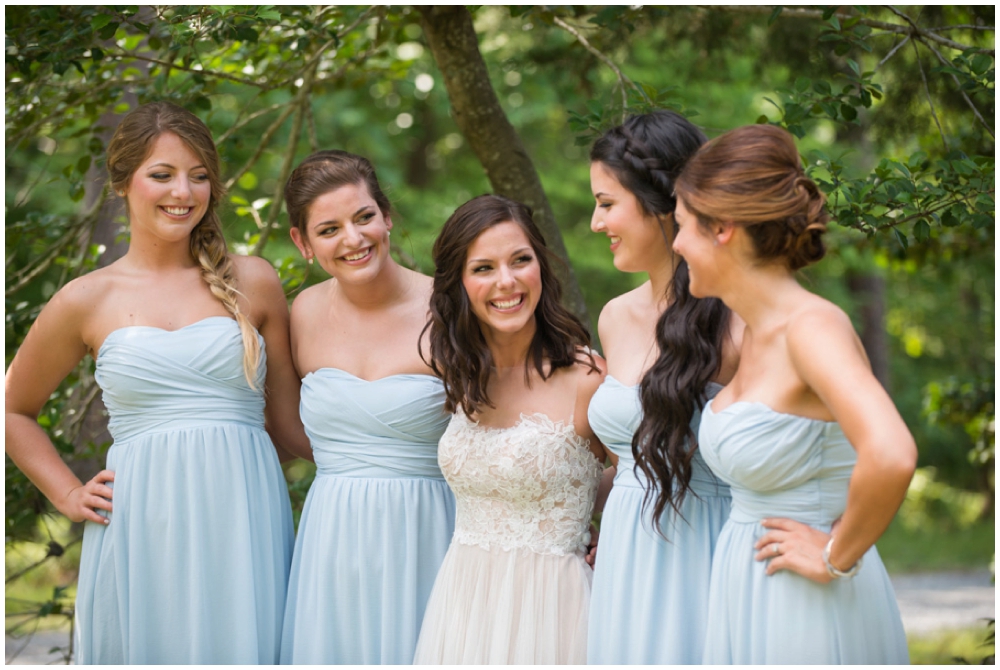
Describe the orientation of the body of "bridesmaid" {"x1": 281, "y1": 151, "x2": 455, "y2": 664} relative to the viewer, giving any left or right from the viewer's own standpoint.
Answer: facing the viewer

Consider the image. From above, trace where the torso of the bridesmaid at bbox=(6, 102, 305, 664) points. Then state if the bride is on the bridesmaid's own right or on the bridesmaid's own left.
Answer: on the bridesmaid's own left

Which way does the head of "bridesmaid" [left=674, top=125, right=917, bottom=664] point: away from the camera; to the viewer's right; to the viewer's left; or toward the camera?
to the viewer's left

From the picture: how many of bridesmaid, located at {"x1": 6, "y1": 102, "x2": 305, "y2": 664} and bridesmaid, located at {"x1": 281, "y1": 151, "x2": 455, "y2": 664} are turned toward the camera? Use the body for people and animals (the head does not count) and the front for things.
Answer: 2

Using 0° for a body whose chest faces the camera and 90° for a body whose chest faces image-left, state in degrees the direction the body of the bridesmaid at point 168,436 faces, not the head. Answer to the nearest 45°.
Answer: approximately 0°

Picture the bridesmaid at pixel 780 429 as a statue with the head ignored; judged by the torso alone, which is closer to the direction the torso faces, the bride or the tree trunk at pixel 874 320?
the bride

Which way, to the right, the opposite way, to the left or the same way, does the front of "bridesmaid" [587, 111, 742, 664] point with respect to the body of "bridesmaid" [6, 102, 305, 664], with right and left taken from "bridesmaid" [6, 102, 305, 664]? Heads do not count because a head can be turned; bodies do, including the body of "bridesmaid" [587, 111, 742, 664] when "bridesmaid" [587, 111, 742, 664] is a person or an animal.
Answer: to the right

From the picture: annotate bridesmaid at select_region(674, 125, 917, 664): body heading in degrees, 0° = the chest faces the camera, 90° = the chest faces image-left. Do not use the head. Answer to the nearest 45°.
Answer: approximately 45°
